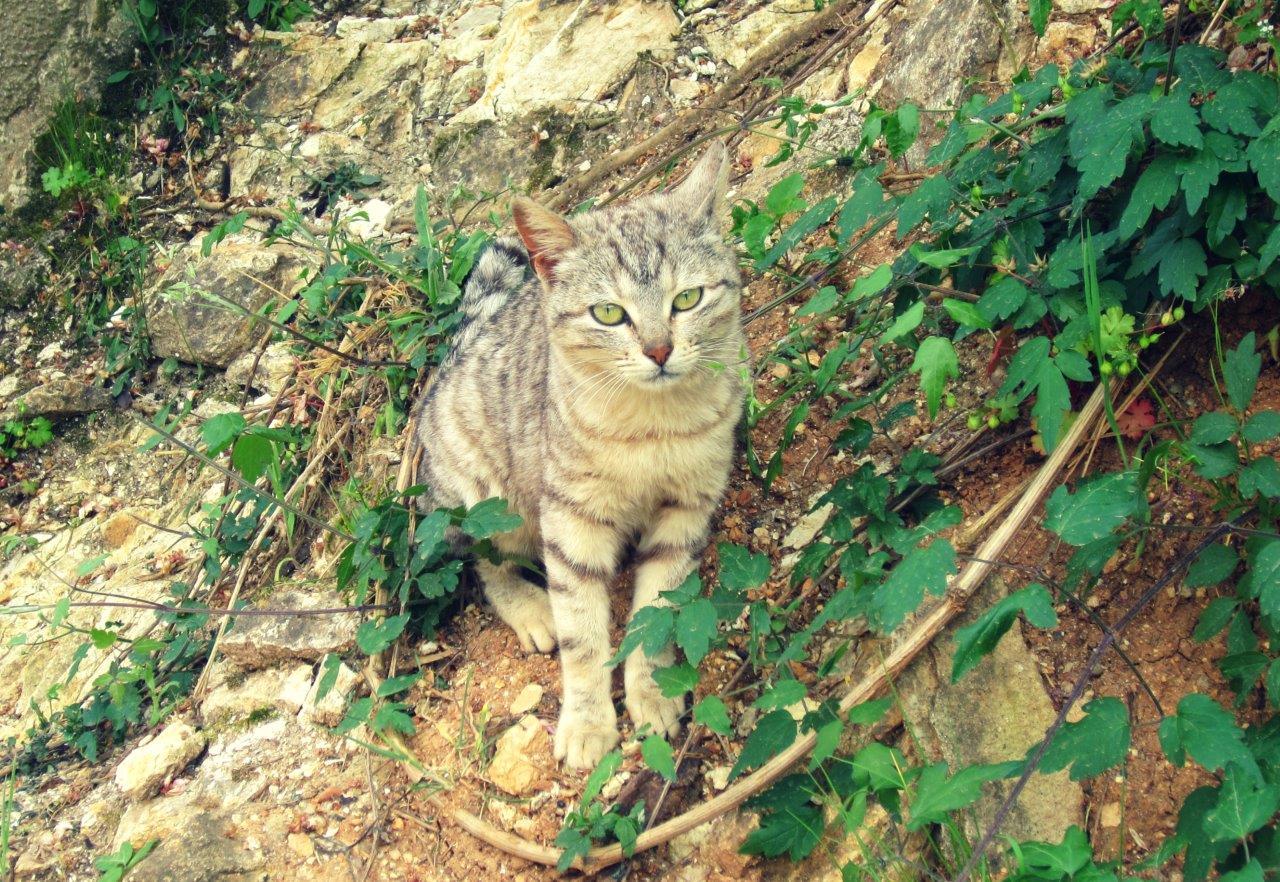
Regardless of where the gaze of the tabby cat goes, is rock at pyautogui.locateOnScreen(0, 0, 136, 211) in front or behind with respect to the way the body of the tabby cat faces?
behind

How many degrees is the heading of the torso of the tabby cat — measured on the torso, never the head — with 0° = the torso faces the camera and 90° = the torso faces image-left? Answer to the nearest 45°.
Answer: approximately 315°

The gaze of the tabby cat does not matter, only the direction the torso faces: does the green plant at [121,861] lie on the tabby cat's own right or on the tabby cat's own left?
on the tabby cat's own right

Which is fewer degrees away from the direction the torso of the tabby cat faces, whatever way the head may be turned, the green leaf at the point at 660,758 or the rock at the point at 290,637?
the green leaf
